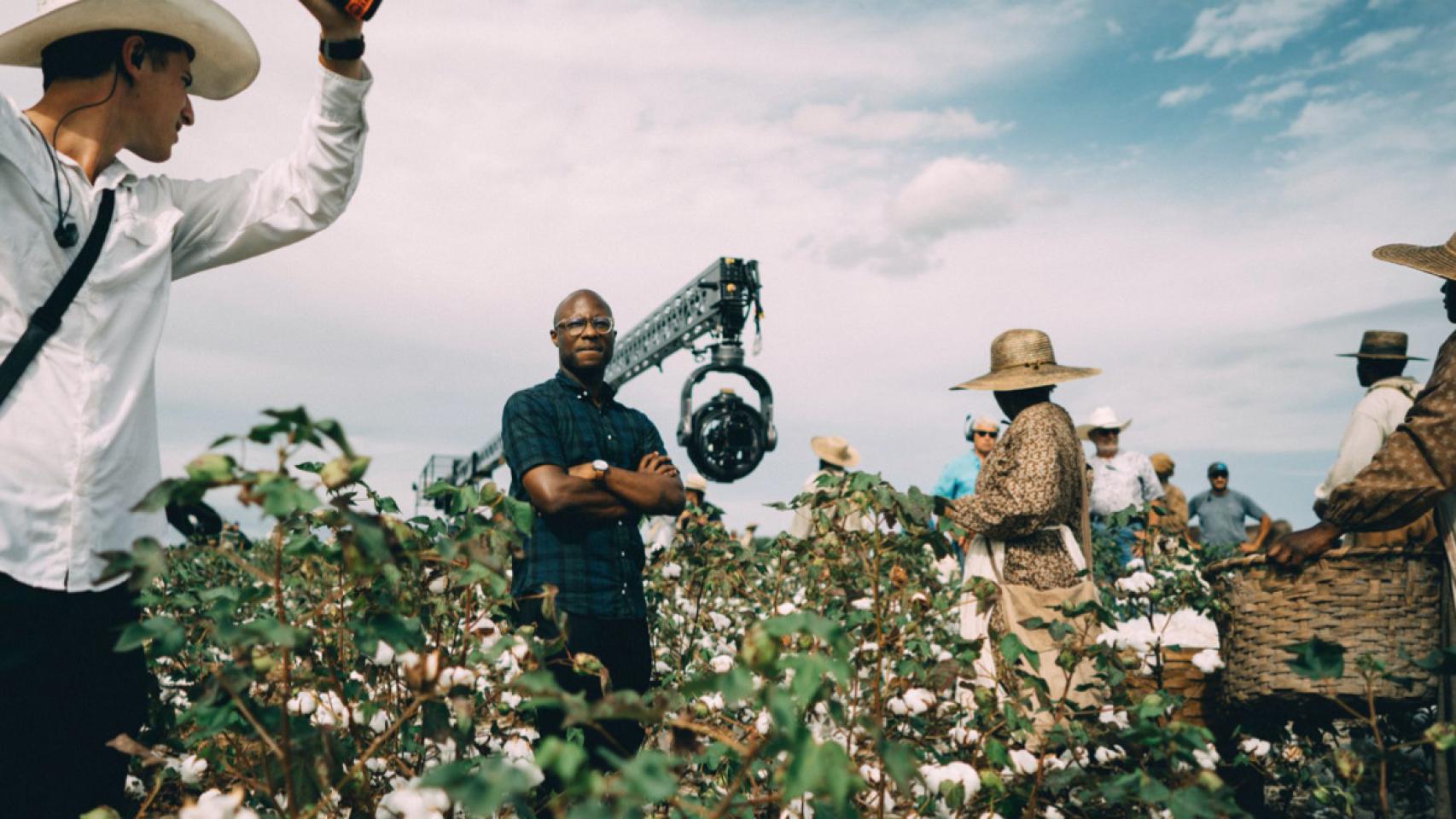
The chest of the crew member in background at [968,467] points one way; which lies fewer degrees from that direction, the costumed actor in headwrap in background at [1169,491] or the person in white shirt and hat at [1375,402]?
the person in white shirt and hat

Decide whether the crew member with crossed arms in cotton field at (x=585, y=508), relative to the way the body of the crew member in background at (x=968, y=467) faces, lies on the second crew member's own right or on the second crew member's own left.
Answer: on the second crew member's own right

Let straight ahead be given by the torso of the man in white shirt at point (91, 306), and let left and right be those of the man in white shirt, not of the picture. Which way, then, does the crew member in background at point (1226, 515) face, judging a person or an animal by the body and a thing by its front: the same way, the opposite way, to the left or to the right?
to the right

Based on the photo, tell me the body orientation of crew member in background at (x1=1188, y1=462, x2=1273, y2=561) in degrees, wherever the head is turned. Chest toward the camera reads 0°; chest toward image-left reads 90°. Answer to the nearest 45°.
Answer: approximately 0°

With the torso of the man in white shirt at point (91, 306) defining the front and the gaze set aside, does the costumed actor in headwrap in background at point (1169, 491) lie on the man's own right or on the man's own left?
on the man's own left

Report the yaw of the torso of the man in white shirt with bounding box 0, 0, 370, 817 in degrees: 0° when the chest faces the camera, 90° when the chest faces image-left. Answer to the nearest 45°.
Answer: approximately 315°

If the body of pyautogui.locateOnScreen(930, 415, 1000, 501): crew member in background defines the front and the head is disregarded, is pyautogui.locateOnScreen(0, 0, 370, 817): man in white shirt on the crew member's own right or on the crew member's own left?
on the crew member's own right
